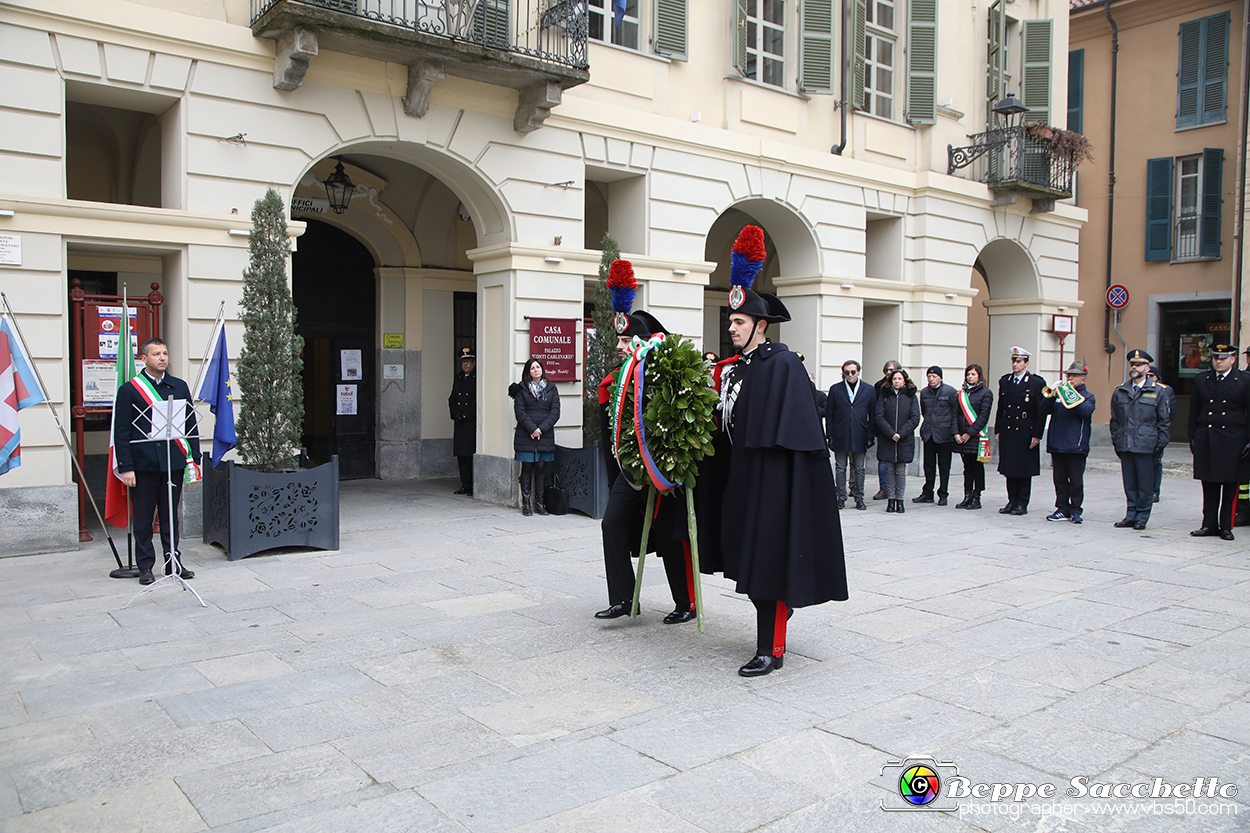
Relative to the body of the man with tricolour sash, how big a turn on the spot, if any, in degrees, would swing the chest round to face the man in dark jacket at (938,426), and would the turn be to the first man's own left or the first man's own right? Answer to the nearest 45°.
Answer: approximately 45° to the first man's own left

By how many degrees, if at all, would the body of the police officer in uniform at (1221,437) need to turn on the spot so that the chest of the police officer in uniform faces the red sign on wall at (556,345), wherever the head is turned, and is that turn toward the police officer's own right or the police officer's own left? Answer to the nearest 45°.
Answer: approximately 90° to the police officer's own right

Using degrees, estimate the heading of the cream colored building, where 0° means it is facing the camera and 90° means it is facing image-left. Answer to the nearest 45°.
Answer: approximately 315°

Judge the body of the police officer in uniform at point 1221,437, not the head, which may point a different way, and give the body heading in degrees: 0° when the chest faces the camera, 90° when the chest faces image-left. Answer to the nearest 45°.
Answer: approximately 0°

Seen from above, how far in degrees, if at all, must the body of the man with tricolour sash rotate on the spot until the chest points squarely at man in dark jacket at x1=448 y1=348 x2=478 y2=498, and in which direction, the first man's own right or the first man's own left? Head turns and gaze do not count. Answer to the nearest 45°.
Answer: approximately 90° to the first man's own left
